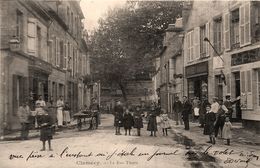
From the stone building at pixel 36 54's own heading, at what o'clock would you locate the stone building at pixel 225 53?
the stone building at pixel 225 53 is roughly at 12 o'clock from the stone building at pixel 36 54.

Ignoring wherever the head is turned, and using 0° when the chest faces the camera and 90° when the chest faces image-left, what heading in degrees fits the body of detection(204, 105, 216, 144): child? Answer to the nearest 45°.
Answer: approximately 45°

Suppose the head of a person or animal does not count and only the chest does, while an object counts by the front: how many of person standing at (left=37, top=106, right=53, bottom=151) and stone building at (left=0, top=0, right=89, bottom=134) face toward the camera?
1

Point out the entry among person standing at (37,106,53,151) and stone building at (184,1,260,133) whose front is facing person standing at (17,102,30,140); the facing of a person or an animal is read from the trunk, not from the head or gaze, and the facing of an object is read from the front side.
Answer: the stone building

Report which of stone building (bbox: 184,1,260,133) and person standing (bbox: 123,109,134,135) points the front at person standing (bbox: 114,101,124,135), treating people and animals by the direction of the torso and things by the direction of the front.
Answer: the stone building
